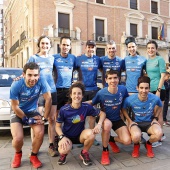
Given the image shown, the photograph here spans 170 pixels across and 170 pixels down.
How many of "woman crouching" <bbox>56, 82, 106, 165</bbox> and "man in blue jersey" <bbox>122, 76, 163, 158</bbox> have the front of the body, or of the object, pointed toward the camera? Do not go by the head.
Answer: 2

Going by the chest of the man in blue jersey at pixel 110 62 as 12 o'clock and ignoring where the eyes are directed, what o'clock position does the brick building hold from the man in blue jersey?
The brick building is roughly at 6 o'clock from the man in blue jersey.

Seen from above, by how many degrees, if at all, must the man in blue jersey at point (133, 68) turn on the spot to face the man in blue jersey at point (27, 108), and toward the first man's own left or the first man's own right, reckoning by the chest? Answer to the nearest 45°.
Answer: approximately 45° to the first man's own right

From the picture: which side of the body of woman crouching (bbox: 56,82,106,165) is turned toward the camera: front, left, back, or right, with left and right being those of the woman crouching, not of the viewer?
front

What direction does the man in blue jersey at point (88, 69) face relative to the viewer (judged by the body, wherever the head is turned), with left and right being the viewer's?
facing the viewer

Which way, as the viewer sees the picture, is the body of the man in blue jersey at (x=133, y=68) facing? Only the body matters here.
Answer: toward the camera

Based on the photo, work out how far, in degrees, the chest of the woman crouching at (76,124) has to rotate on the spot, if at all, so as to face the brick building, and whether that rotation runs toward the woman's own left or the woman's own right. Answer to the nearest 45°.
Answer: approximately 180°

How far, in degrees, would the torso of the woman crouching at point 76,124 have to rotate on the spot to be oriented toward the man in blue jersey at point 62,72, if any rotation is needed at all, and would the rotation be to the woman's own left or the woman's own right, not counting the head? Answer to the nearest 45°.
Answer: approximately 180°

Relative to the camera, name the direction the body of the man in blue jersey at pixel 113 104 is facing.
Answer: toward the camera

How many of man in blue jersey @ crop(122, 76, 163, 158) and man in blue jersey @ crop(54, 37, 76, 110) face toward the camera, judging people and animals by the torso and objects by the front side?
2

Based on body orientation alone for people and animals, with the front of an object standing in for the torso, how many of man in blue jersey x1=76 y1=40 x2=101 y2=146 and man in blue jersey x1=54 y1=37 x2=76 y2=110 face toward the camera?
2
